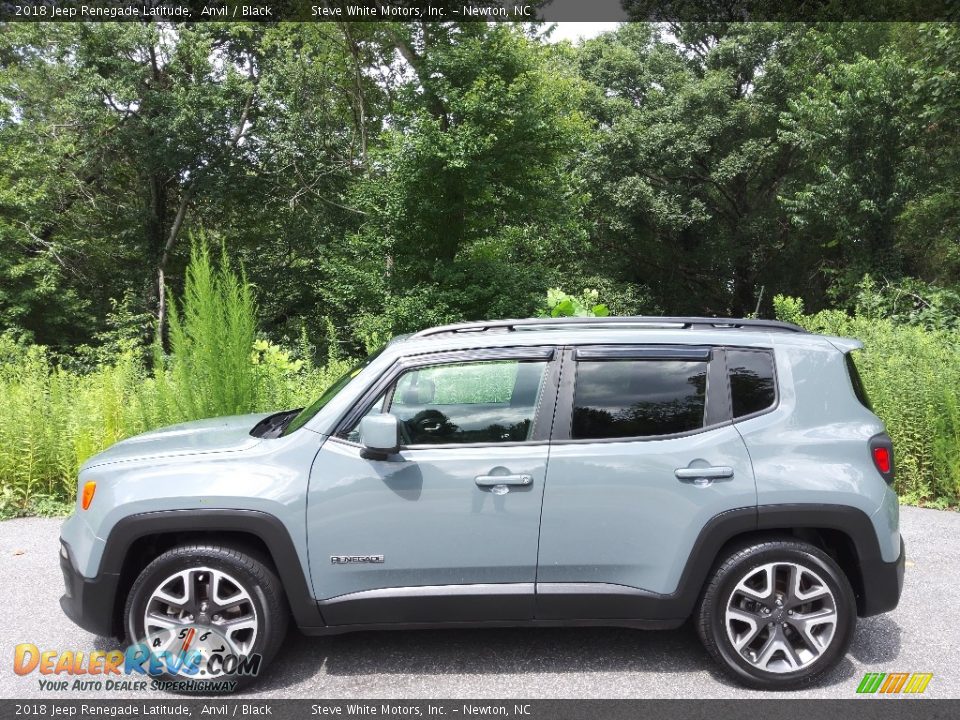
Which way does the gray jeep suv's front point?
to the viewer's left
